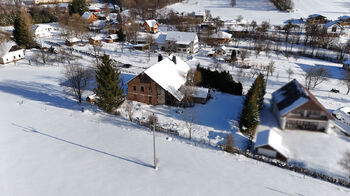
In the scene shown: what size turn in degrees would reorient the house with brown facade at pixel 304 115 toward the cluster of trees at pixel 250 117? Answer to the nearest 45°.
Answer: approximately 45° to its right

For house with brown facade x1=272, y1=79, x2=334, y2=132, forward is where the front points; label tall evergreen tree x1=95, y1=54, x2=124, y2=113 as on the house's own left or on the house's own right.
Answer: on the house's own right

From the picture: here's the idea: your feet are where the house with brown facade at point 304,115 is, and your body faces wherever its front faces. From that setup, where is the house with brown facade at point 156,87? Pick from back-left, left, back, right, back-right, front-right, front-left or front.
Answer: right

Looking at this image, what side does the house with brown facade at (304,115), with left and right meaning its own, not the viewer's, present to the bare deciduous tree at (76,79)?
right

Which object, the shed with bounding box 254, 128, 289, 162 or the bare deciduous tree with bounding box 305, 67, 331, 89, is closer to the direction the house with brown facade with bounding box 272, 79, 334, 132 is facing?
the shed

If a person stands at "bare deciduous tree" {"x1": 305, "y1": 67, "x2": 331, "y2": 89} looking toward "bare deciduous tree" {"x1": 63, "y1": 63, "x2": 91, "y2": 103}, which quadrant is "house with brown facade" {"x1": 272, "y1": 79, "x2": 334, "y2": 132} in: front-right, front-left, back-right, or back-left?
front-left

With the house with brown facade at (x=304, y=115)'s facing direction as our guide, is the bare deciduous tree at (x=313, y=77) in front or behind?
behind

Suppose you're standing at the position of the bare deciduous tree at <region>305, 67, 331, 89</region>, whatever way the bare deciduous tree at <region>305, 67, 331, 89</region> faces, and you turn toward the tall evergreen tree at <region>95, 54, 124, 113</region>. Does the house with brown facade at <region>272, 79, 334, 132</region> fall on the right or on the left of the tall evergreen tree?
left

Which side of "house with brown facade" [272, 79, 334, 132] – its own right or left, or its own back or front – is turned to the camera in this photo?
front

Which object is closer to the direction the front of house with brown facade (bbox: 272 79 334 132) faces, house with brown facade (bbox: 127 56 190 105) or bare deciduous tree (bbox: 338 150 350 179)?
the bare deciduous tree

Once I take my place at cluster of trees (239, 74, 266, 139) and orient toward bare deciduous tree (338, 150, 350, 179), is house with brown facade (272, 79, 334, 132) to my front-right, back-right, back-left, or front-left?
front-left

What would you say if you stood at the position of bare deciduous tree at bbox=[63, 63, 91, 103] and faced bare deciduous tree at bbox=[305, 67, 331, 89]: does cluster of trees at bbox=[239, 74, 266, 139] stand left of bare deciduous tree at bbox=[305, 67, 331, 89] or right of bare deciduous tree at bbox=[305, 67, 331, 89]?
right

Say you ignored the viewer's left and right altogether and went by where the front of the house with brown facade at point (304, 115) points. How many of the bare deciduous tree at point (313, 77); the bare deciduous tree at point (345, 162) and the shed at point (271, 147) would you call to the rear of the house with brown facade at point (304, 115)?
1
